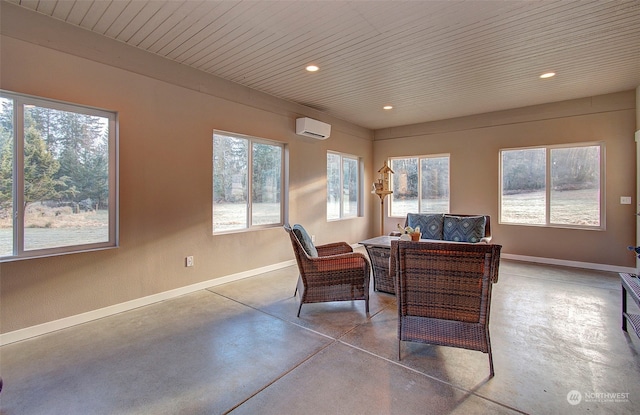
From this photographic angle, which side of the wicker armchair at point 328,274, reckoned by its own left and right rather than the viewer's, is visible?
right

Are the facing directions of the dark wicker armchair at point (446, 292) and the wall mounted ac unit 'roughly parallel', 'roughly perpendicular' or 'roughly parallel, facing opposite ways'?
roughly perpendicular

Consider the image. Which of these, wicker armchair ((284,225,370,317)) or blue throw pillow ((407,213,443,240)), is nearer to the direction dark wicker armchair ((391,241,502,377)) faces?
the blue throw pillow

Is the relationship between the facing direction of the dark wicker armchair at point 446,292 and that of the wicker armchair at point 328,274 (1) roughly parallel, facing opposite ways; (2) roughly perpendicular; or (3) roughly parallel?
roughly perpendicular

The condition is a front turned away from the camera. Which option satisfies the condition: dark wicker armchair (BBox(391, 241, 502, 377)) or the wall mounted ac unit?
the dark wicker armchair

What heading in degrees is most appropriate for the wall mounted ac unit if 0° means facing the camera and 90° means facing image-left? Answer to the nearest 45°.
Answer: approximately 315°

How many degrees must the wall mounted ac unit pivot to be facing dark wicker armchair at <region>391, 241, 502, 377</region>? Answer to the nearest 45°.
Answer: approximately 45° to its right

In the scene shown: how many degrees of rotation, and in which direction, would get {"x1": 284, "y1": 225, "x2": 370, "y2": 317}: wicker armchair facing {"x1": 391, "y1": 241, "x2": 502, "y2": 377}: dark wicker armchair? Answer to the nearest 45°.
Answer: approximately 45° to its right

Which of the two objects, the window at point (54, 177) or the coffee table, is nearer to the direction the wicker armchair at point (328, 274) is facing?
the coffee table

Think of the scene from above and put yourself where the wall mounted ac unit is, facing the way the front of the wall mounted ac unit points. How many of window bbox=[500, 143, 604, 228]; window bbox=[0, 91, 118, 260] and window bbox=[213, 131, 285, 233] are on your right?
2

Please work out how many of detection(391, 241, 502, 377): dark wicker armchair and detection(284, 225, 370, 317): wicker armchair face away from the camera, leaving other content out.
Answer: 1

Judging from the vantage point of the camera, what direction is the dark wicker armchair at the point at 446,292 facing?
facing away from the viewer
